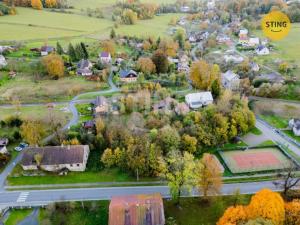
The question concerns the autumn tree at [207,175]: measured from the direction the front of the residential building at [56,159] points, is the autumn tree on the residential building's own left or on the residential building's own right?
on the residential building's own left

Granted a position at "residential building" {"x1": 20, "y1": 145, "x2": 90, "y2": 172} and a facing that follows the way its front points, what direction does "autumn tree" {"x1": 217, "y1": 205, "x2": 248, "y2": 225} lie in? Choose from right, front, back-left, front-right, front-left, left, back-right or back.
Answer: front-left

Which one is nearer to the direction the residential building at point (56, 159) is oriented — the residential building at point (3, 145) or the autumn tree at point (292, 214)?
the autumn tree

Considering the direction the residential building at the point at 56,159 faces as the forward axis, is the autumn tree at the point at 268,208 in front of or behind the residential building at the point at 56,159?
in front

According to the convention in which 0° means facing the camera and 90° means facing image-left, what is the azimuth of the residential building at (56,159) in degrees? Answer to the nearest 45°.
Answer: approximately 0°

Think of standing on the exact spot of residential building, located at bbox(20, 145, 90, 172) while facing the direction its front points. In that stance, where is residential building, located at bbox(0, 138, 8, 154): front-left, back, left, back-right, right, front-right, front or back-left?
back-right

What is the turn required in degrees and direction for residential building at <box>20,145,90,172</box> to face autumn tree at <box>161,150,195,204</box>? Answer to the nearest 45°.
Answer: approximately 45° to its left

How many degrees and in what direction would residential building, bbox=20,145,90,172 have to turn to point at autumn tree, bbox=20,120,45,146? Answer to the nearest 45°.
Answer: approximately 135° to its right
